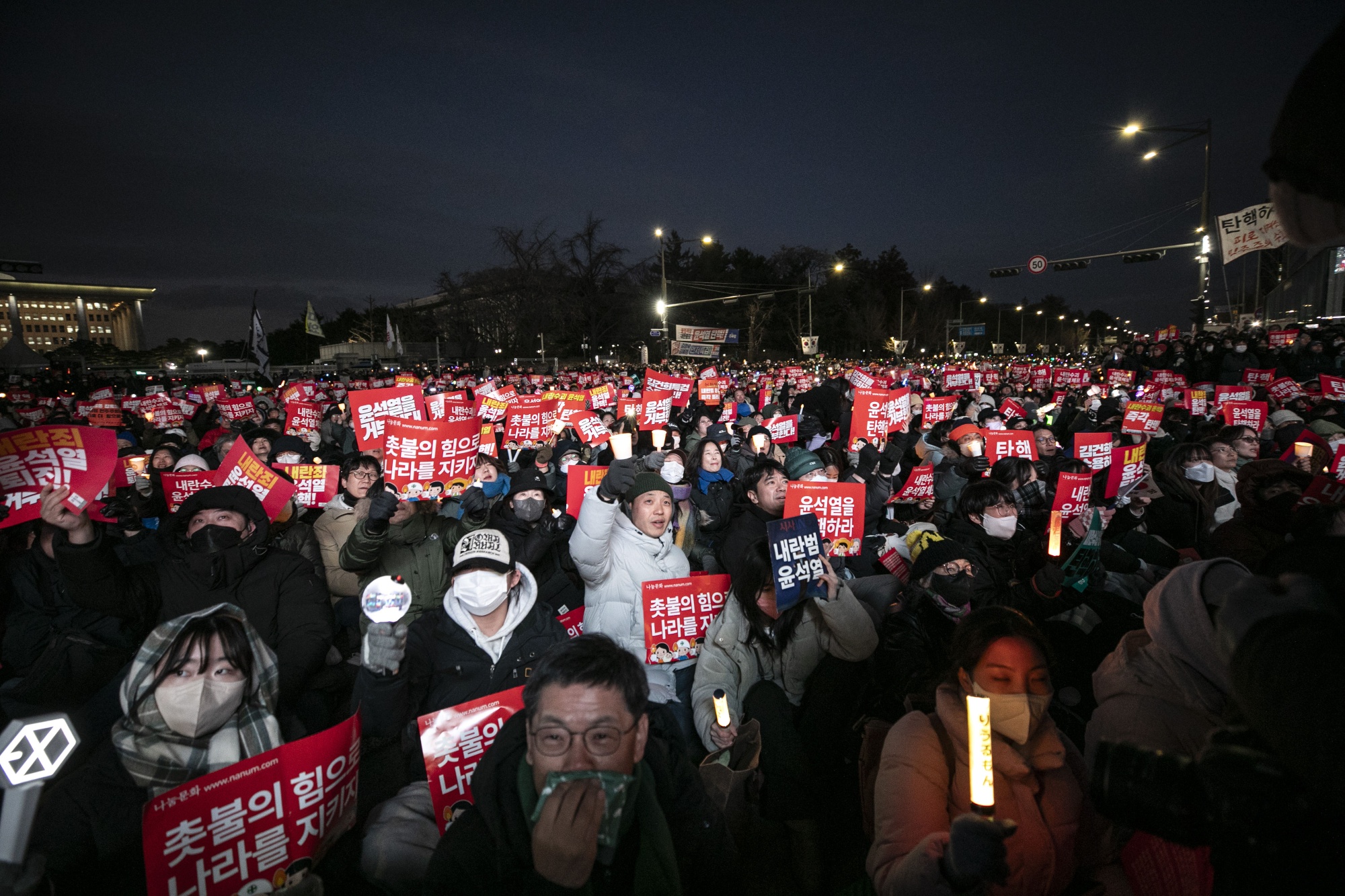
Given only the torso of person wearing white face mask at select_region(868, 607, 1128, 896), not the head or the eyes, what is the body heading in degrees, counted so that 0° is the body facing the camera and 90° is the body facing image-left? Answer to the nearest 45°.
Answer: approximately 315°

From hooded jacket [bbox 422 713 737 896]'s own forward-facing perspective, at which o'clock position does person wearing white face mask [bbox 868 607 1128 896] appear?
The person wearing white face mask is roughly at 9 o'clock from the hooded jacket.

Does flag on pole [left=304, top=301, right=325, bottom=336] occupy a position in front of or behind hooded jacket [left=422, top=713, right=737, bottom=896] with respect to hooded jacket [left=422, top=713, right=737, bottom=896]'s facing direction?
behind

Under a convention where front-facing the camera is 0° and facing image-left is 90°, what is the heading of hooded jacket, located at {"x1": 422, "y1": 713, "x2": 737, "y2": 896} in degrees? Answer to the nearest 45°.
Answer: approximately 0°

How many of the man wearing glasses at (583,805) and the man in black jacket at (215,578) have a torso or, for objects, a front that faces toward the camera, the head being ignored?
2

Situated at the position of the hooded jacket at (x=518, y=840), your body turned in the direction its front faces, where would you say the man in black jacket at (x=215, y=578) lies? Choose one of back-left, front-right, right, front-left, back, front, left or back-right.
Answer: back-right
